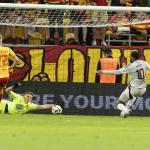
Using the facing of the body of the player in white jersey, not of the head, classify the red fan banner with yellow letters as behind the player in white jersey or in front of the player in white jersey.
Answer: in front

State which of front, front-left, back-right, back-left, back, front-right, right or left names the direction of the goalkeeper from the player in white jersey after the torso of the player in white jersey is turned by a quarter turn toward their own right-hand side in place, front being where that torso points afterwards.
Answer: back-left

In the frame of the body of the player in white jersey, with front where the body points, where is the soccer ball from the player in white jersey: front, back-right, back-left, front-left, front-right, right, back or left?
front-left

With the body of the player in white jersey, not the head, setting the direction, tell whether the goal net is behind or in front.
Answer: in front

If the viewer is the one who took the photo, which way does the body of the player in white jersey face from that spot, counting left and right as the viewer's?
facing away from the viewer and to the left of the viewer
